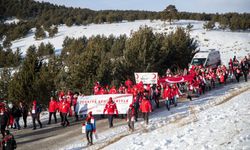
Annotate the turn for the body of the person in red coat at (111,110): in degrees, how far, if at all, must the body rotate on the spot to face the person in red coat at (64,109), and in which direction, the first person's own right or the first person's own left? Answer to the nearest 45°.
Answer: approximately 135° to the first person's own right

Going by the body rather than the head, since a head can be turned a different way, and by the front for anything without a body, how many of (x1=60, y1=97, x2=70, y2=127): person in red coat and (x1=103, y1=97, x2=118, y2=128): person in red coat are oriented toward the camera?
2

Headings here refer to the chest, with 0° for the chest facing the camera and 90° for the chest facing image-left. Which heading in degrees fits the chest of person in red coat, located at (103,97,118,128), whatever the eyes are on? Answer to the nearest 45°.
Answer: approximately 0°

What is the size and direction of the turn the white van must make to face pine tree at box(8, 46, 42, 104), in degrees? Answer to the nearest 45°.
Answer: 0° — it already faces it

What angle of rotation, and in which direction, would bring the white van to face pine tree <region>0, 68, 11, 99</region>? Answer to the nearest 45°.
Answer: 0° — it already faces it

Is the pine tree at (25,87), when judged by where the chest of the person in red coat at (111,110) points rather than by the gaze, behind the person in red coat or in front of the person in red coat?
behind

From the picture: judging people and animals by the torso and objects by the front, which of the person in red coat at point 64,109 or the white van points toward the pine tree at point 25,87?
the white van

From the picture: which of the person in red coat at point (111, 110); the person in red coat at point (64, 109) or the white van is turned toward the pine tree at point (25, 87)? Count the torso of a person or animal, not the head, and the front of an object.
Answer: the white van

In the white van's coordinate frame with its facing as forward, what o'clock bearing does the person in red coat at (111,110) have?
The person in red coat is roughly at 11 o'clock from the white van.

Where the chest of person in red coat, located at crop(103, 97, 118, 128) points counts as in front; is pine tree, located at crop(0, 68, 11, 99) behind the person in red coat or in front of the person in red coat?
behind
